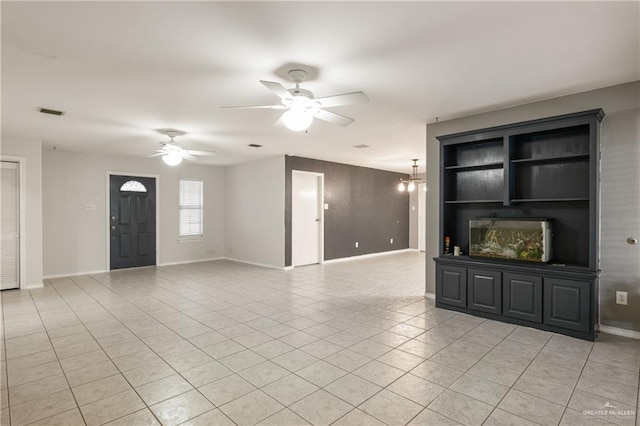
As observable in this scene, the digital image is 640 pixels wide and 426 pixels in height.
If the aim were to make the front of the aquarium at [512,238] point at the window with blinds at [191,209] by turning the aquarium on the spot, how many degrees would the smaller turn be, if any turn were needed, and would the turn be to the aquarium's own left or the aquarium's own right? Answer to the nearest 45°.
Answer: approximately 90° to the aquarium's own right

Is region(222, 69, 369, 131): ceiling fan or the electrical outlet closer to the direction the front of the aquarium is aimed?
the ceiling fan

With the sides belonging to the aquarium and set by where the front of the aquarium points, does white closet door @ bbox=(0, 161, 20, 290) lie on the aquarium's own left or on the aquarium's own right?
on the aquarium's own right

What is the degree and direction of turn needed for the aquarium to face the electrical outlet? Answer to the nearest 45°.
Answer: approximately 90° to its left
